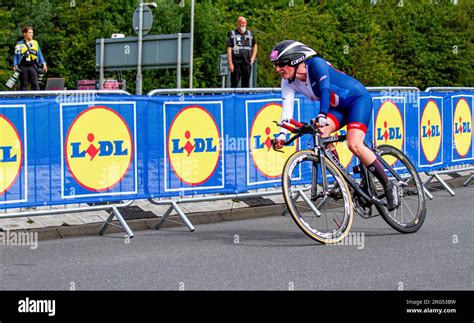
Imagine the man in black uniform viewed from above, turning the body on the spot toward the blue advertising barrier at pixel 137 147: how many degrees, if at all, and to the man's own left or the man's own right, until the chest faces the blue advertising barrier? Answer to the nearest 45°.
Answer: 0° — they already face it

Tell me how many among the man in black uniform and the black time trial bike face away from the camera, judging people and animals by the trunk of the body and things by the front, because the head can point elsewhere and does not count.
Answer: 0

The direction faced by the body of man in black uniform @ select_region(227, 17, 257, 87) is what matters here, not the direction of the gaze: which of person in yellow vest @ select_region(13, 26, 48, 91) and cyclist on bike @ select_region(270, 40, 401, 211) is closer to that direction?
the cyclist on bike

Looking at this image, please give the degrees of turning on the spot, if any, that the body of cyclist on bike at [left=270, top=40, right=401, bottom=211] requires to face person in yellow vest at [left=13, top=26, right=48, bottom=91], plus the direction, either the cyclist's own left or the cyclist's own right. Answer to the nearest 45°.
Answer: approximately 90° to the cyclist's own right

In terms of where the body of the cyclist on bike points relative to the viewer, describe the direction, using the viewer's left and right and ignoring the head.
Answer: facing the viewer and to the left of the viewer

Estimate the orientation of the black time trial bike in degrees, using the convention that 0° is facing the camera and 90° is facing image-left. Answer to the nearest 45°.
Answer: approximately 45°

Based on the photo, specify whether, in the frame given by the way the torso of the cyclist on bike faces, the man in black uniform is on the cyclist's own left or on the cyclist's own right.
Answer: on the cyclist's own right

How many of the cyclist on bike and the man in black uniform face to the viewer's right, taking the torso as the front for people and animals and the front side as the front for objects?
0

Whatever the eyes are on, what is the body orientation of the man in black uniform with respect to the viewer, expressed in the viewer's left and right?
facing the viewer

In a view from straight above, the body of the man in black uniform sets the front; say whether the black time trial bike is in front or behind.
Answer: in front
